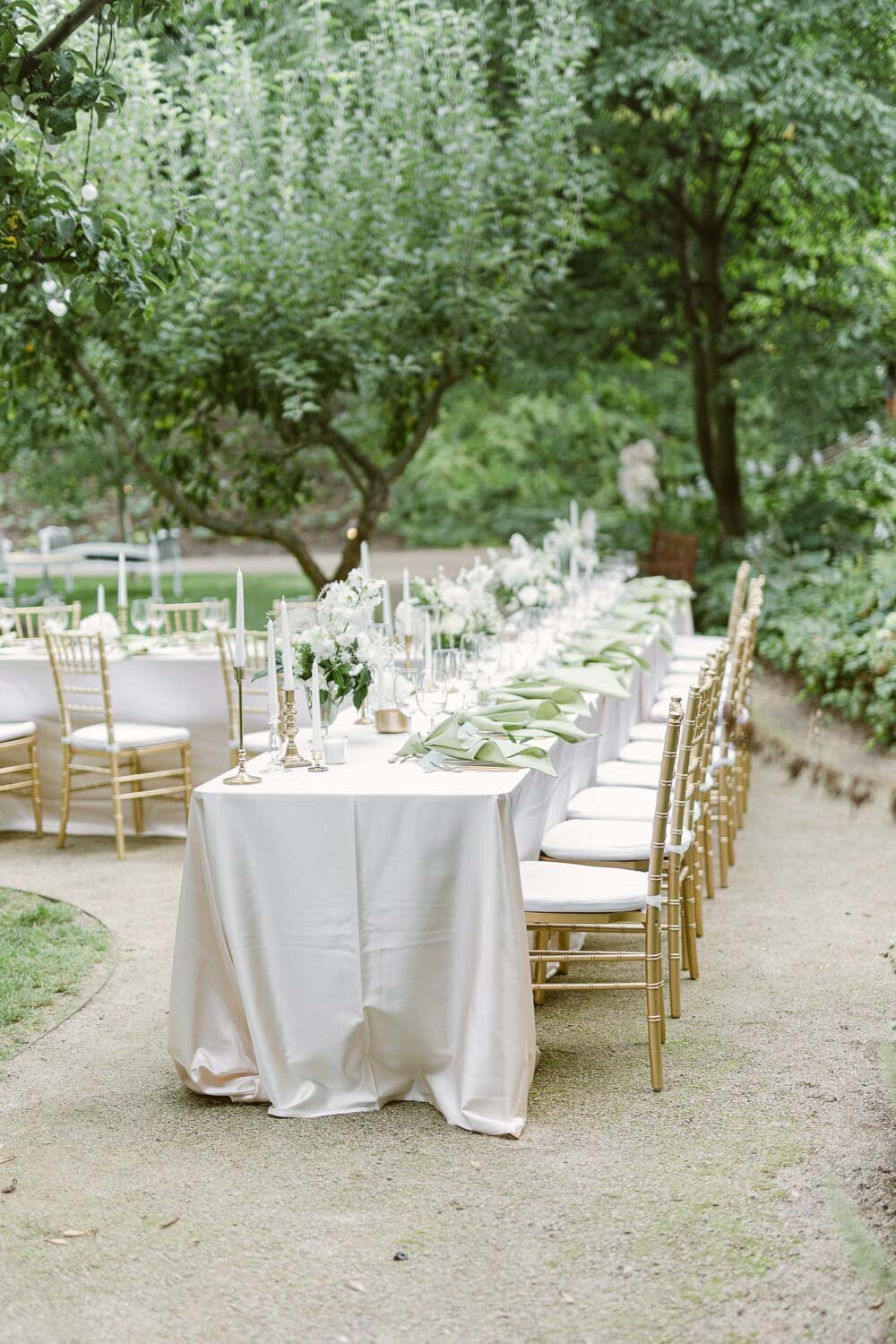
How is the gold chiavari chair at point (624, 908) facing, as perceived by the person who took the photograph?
facing to the left of the viewer

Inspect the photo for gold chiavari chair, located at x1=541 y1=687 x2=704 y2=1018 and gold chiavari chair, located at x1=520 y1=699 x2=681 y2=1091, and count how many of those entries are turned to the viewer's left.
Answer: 2

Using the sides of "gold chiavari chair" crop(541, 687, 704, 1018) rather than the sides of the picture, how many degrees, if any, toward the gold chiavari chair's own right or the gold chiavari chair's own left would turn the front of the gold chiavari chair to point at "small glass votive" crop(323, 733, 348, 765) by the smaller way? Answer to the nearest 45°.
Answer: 0° — it already faces it

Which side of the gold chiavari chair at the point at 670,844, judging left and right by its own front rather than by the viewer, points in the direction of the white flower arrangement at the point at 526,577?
right

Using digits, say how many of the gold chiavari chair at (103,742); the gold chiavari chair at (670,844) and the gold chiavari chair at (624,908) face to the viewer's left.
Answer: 2

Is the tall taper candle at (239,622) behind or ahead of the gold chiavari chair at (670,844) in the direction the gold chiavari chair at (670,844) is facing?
ahead

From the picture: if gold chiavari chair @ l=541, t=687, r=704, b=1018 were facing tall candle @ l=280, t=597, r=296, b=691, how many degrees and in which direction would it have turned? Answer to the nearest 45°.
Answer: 0° — it already faces it

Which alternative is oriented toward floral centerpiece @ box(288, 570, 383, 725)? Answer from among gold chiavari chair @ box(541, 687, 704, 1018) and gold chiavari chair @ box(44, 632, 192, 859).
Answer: gold chiavari chair @ box(541, 687, 704, 1018)

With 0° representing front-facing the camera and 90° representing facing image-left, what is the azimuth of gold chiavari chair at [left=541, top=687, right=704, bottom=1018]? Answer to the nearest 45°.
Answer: approximately 90°

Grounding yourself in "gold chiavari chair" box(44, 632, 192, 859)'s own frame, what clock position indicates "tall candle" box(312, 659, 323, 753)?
The tall candle is roughly at 4 o'clock from the gold chiavari chair.

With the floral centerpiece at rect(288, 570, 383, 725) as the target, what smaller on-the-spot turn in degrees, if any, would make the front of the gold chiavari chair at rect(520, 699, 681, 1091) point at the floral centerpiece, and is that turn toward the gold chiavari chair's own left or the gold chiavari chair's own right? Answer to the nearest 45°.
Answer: approximately 45° to the gold chiavari chair's own right

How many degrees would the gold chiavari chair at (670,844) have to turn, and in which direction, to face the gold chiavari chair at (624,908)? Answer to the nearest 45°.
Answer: approximately 90° to its left

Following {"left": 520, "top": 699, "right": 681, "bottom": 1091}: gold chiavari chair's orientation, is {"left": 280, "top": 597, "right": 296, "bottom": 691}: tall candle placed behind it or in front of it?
in front

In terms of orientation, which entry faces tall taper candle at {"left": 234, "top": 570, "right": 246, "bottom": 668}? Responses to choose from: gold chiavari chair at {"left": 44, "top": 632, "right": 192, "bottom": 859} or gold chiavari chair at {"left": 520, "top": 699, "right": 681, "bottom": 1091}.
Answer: gold chiavari chair at {"left": 520, "top": 699, "right": 681, "bottom": 1091}

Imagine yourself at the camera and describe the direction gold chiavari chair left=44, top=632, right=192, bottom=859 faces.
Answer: facing away from the viewer and to the right of the viewer

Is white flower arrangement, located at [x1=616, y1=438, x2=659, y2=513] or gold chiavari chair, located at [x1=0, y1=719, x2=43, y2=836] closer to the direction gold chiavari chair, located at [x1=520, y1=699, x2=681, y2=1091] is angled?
the gold chiavari chair
